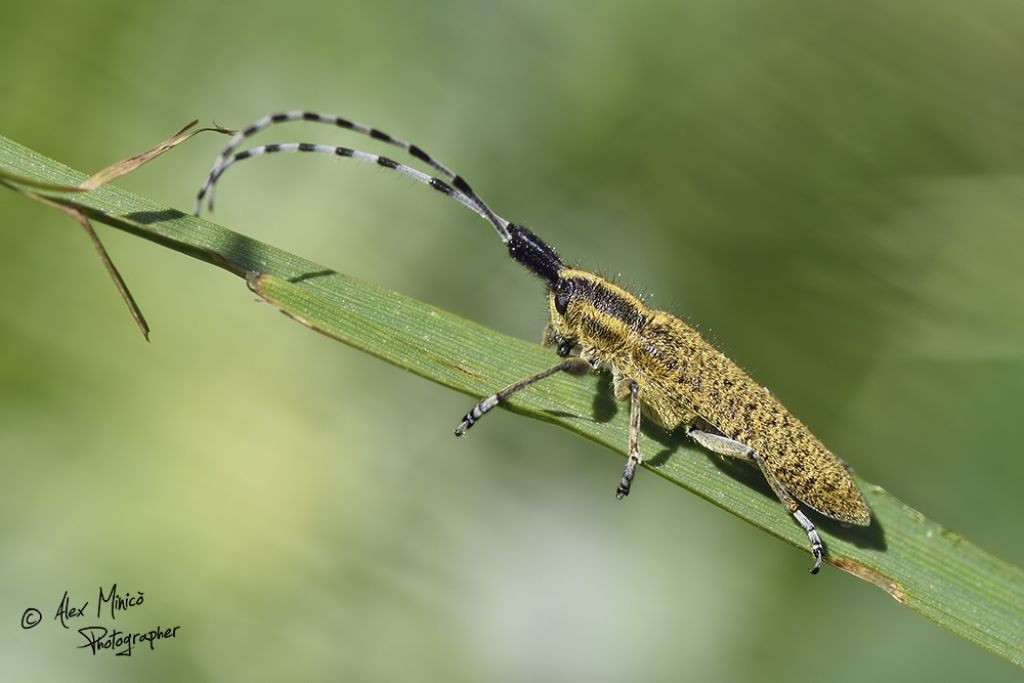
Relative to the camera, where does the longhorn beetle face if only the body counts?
to the viewer's left
